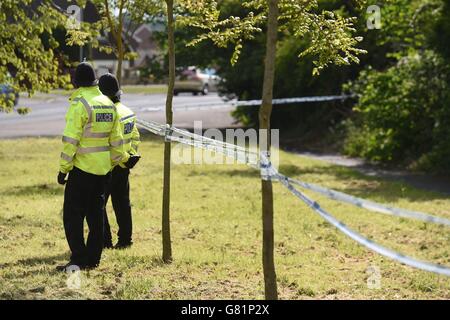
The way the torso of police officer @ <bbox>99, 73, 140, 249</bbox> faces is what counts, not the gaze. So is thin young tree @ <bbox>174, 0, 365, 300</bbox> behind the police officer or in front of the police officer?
behind

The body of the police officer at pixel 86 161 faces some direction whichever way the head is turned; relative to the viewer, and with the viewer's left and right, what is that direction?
facing away from the viewer and to the left of the viewer

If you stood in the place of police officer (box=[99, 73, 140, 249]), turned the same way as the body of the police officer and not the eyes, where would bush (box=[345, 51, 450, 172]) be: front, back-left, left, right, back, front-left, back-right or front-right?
right

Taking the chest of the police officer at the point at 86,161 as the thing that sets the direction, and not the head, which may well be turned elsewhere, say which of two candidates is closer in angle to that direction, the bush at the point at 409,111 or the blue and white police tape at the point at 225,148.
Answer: the bush

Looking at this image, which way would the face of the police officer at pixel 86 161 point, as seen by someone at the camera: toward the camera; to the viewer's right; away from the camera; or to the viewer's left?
away from the camera

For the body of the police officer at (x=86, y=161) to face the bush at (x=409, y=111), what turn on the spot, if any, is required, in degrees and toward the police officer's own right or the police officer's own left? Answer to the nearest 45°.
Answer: approximately 90° to the police officer's own right
